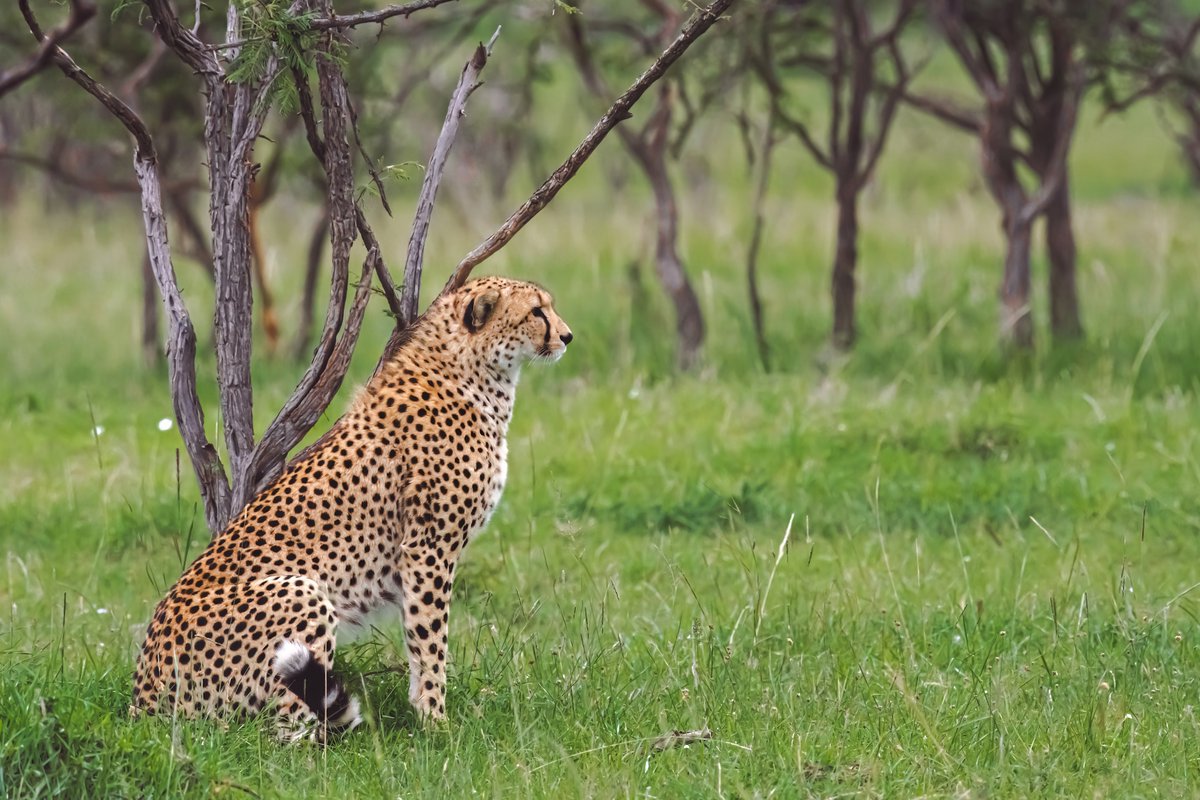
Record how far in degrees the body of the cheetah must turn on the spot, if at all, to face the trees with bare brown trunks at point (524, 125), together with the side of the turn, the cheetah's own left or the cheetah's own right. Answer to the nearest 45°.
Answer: approximately 90° to the cheetah's own left

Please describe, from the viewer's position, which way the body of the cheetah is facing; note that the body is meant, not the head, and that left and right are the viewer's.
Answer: facing to the right of the viewer
